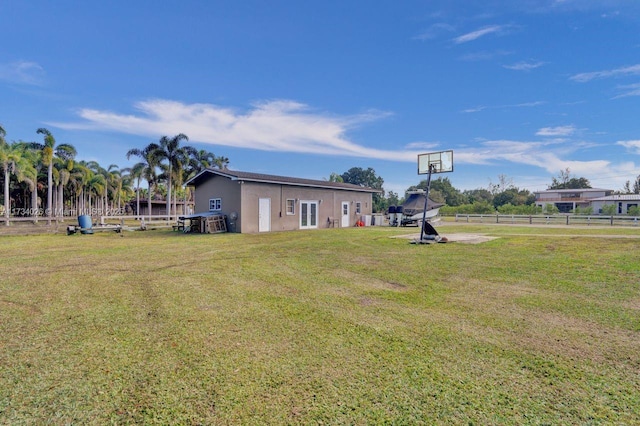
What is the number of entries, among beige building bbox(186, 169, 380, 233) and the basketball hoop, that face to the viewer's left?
0

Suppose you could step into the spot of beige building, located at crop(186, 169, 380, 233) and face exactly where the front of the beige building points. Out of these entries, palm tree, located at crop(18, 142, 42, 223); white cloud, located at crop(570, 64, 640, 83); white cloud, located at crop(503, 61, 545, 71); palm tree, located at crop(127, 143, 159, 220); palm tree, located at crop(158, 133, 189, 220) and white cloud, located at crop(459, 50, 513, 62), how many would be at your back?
3

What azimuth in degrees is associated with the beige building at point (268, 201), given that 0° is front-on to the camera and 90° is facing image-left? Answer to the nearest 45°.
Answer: approximately 315°

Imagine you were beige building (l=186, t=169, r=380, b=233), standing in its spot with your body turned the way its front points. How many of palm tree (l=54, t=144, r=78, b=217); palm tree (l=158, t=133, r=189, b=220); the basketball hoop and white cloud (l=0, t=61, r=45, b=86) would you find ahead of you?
1
